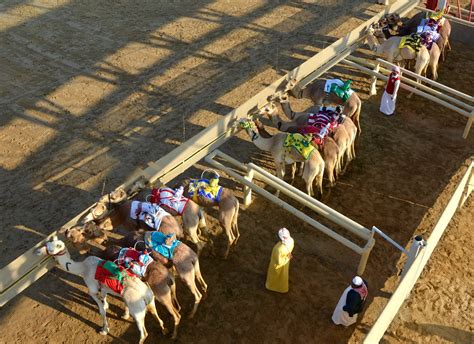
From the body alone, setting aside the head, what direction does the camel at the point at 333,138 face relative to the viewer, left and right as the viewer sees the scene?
facing away from the viewer and to the left of the viewer

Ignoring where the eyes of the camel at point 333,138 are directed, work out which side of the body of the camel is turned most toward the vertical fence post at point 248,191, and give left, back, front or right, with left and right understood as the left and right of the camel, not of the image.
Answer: left

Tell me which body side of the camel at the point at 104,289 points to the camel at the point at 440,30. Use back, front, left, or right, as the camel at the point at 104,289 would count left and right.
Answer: right

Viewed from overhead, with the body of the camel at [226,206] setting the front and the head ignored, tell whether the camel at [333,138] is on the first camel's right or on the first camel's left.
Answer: on the first camel's right

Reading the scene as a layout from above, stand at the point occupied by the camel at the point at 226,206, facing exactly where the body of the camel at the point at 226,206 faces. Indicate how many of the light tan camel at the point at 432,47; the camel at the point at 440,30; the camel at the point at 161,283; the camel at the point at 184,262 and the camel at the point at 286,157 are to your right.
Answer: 3

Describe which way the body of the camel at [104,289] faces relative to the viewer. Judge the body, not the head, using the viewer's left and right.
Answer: facing away from the viewer and to the left of the viewer

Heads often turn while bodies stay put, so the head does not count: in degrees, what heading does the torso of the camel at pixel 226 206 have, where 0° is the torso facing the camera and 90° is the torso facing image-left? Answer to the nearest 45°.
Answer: approximately 135°

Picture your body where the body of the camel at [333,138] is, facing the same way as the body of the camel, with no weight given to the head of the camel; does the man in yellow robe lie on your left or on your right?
on your left

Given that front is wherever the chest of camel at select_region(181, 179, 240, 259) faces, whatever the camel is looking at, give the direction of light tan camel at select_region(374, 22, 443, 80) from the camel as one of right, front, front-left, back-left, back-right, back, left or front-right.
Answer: right

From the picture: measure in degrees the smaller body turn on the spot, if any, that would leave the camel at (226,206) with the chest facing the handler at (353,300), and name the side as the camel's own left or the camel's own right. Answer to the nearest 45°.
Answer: approximately 180°

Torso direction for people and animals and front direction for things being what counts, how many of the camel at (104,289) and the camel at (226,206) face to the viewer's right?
0

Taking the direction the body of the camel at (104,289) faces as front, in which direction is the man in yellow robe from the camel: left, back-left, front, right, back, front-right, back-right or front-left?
back-right

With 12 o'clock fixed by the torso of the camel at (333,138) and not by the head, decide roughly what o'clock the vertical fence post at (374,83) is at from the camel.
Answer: The vertical fence post is roughly at 2 o'clock from the camel.
